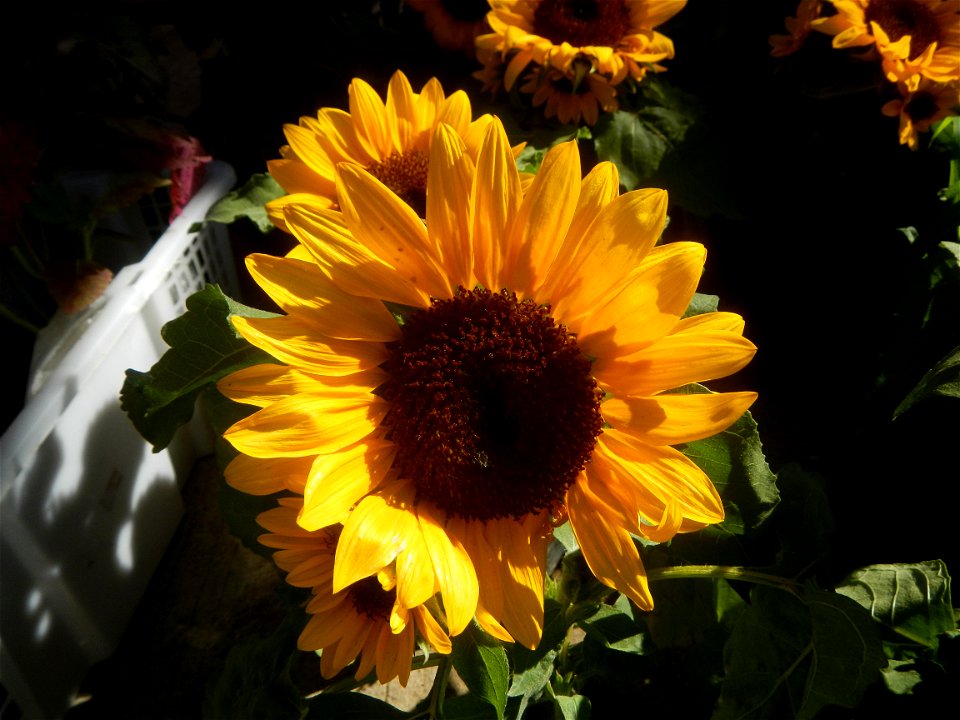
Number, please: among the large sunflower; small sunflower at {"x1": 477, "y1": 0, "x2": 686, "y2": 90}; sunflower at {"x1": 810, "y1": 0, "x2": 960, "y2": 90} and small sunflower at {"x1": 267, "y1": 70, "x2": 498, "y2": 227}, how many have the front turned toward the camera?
4

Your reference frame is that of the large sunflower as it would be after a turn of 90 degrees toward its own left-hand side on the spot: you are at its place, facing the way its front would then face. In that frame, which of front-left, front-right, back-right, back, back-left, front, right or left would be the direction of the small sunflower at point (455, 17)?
left

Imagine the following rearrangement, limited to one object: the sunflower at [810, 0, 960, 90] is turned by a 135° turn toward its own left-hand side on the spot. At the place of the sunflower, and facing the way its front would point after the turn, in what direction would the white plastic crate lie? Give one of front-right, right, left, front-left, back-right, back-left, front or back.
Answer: back

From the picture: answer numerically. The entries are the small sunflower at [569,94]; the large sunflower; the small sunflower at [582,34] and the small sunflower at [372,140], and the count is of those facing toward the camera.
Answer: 4

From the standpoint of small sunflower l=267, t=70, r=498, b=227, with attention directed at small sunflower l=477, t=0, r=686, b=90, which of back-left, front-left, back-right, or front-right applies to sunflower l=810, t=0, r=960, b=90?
front-right

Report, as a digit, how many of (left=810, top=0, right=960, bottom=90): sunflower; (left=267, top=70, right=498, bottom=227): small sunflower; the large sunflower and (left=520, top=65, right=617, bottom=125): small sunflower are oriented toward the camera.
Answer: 4

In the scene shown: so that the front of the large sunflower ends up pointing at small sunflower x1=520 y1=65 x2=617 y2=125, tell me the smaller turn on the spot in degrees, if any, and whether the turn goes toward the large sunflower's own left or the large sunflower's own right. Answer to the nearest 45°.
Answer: approximately 180°

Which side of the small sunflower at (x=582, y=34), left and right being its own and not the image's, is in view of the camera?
front

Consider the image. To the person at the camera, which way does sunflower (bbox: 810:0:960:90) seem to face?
facing the viewer
